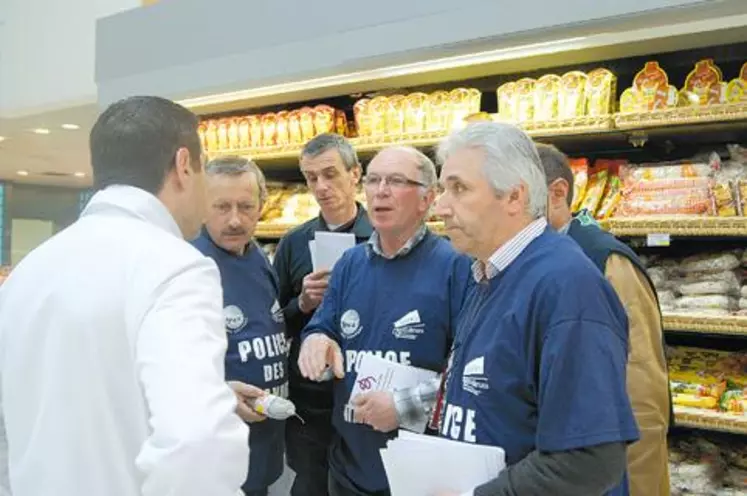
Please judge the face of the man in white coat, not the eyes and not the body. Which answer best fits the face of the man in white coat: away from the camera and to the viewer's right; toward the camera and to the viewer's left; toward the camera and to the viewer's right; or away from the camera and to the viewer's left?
away from the camera and to the viewer's right

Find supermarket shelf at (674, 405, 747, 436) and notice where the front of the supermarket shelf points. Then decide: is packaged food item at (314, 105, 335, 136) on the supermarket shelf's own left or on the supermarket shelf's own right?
on the supermarket shelf's own right

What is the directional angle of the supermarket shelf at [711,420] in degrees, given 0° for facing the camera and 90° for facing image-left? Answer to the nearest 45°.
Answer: approximately 45°

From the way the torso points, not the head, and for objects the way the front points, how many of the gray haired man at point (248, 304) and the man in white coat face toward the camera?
1

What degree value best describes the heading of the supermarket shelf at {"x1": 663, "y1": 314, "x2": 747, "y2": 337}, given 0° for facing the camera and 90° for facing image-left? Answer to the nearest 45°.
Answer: approximately 45°

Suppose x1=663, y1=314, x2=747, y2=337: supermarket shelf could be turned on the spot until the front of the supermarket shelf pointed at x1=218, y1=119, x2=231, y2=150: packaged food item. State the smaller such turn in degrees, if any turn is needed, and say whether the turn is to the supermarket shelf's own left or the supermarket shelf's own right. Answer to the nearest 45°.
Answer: approximately 45° to the supermarket shelf's own right
